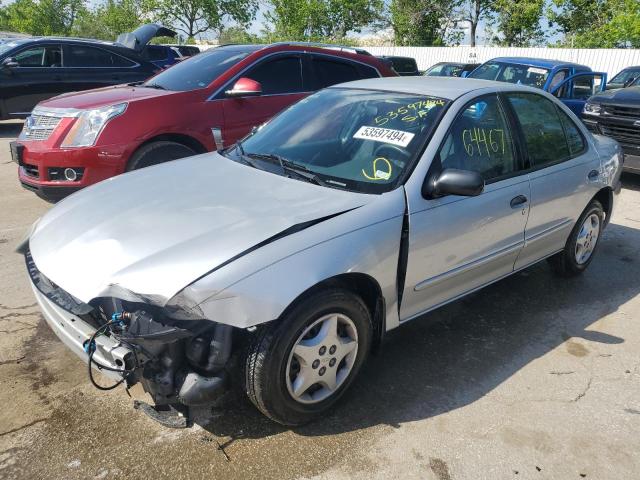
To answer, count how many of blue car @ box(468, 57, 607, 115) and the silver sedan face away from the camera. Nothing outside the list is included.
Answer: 0

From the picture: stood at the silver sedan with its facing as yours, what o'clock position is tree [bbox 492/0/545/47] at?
The tree is roughly at 5 o'clock from the silver sedan.

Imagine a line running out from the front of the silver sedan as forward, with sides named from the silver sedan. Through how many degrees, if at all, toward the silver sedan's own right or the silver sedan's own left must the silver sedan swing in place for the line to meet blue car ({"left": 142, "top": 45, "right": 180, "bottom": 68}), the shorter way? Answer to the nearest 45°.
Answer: approximately 135° to the silver sedan's own right

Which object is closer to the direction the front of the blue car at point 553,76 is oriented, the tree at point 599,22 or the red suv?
the red suv

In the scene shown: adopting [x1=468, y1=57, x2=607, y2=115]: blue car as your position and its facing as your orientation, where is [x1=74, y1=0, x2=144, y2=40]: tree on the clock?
The tree is roughly at 3 o'clock from the blue car.

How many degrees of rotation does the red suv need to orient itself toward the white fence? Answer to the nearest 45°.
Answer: approximately 180°

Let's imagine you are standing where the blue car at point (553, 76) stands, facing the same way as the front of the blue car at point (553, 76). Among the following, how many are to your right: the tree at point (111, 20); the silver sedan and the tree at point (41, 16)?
2

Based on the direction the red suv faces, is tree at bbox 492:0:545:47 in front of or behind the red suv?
behind

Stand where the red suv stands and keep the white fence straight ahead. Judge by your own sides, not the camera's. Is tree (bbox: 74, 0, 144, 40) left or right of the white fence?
left

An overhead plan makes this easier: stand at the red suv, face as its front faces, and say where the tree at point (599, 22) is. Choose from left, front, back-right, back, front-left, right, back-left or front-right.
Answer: back

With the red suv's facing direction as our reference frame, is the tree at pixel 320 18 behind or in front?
behind

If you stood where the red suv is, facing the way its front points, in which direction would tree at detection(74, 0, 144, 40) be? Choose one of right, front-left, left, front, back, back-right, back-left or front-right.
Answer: back-right

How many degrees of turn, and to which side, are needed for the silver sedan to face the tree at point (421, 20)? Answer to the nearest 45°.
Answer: approximately 135° to its right

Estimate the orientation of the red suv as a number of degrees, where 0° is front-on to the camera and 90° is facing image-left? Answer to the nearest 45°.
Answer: approximately 45°

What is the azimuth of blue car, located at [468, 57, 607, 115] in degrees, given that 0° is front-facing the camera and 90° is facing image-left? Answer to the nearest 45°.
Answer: approximately 45°

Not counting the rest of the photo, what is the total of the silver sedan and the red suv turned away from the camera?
0

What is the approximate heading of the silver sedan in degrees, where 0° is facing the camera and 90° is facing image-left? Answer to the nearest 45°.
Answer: approximately 45°

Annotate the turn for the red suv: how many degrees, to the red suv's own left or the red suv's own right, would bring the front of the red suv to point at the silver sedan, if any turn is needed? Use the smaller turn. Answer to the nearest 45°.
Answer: approximately 45° to the red suv's own left
